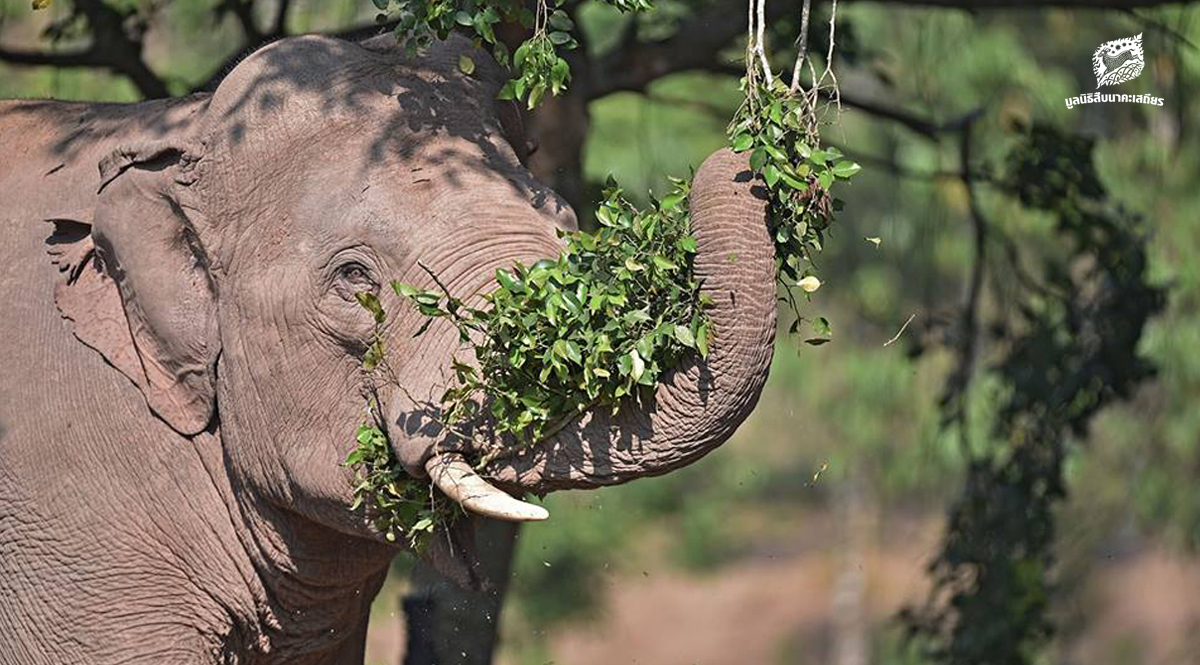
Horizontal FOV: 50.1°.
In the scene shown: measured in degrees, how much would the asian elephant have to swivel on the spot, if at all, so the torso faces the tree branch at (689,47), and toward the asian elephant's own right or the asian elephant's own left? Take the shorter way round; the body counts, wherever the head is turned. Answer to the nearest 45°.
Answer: approximately 45° to the asian elephant's own left

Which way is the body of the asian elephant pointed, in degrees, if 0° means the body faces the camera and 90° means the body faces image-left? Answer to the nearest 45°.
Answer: approximately 270°

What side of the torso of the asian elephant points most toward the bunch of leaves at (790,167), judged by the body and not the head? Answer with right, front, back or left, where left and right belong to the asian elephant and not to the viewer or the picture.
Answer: front

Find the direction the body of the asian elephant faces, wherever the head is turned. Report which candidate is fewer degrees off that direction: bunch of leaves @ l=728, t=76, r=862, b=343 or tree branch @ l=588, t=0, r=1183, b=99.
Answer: the bunch of leaves
